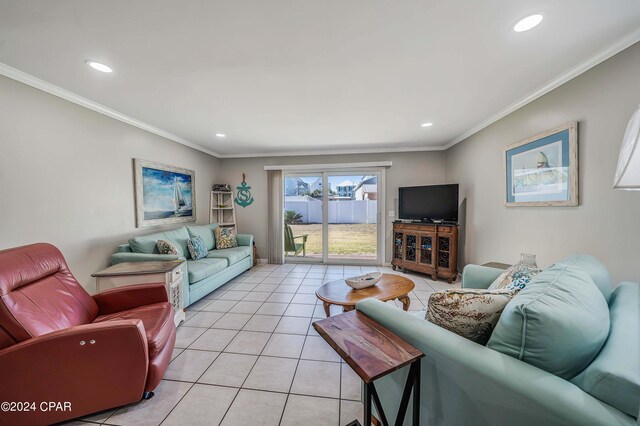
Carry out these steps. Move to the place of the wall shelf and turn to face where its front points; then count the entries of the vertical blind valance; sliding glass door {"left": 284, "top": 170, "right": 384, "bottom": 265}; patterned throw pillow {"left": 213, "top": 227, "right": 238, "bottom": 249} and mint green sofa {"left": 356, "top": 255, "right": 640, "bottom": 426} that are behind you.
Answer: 0

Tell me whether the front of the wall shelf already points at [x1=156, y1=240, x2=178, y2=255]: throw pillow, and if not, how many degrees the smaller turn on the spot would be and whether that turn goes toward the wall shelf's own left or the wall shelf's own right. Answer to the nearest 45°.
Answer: approximately 45° to the wall shelf's own right

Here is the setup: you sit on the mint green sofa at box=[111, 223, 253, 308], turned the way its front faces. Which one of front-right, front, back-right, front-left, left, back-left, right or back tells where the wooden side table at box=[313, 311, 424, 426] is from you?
front-right

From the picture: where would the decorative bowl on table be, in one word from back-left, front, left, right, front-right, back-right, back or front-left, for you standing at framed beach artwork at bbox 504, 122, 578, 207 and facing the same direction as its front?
front

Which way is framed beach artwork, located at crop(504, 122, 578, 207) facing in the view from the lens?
facing the viewer and to the left of the viewer

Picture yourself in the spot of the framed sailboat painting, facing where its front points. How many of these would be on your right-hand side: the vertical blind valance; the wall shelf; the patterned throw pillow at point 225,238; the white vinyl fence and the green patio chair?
0

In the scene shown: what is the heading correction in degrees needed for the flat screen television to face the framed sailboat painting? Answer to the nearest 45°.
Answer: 0° — it already faces it

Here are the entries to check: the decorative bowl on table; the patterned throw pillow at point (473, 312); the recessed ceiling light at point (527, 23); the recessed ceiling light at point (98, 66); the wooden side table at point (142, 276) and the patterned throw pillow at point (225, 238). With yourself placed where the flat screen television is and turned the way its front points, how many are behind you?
0

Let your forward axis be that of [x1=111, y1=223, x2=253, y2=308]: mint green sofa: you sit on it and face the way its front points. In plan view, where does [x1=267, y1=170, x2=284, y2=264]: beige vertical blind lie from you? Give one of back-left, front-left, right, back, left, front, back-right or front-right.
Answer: left

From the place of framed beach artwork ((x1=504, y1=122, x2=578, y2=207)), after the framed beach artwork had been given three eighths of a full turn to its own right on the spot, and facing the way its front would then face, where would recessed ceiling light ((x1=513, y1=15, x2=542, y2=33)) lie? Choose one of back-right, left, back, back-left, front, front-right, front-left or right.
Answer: back

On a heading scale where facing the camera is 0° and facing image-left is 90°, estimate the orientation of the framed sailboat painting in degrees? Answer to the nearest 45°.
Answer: approximately 315°

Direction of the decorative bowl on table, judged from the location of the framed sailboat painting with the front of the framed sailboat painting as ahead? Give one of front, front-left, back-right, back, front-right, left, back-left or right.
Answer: front

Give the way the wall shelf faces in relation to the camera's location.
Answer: facing the viewer and to the right of the viewer

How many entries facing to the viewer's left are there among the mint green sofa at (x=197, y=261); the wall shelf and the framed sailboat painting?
0

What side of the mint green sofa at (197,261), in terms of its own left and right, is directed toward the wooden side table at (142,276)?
right

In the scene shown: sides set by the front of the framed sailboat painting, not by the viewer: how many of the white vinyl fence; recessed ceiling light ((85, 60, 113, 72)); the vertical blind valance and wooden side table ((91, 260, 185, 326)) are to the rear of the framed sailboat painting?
0

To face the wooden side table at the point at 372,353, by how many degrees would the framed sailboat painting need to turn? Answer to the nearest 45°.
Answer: approximately 45° to its right
